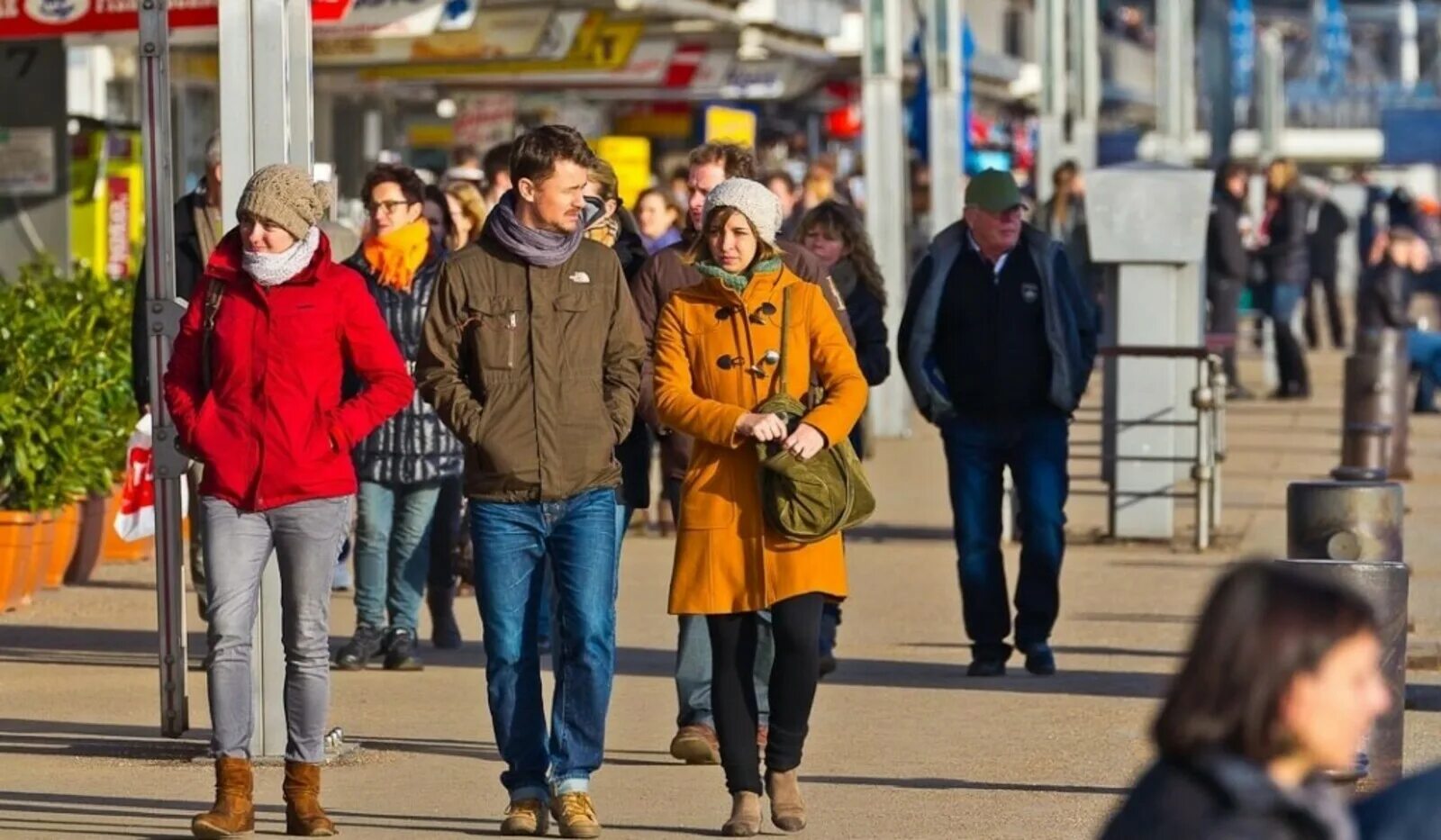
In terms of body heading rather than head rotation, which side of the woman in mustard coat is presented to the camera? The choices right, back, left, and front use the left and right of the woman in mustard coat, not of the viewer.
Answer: front

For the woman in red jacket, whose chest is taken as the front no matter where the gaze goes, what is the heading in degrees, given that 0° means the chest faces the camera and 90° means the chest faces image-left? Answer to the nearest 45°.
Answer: approximately 0°

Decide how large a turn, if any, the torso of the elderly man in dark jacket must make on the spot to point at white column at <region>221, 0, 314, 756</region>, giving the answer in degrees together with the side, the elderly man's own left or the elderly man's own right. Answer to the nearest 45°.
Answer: approximately 45° to the elderly man's own right

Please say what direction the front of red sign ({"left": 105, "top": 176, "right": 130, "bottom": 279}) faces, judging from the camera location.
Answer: facing the viewer
